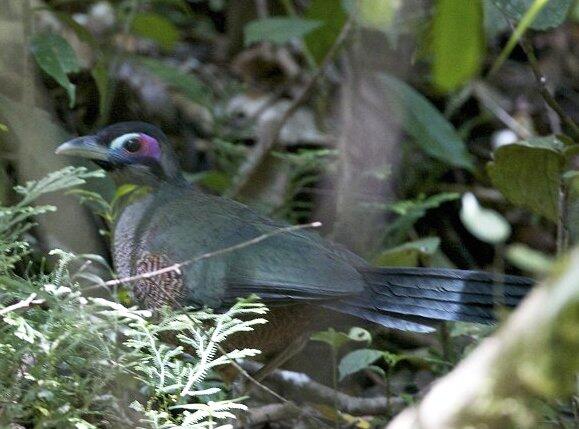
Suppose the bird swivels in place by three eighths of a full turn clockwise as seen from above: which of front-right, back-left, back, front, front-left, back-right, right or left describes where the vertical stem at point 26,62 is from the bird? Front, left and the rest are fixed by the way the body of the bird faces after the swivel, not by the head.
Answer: left

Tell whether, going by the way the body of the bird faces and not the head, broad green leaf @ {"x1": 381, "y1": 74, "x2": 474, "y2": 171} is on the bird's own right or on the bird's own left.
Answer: on the bird's own right

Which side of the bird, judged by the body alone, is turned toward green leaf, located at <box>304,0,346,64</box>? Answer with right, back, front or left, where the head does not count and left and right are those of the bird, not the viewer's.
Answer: right

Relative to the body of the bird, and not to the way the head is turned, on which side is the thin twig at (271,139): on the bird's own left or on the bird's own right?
on the bird's own right

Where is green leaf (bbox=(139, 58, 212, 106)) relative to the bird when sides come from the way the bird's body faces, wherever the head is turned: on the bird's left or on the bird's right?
on the bird's right

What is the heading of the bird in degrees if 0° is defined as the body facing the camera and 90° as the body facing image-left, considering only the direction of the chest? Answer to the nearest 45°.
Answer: approximately 90°

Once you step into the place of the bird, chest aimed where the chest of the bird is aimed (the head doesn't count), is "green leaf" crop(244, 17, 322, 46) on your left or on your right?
on your right

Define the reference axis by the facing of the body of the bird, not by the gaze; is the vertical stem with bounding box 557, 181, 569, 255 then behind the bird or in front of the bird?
behind

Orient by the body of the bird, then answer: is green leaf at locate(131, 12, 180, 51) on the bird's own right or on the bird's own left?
on the bird's own right

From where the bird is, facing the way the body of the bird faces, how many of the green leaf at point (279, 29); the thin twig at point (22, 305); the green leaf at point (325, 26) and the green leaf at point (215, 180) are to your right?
3
